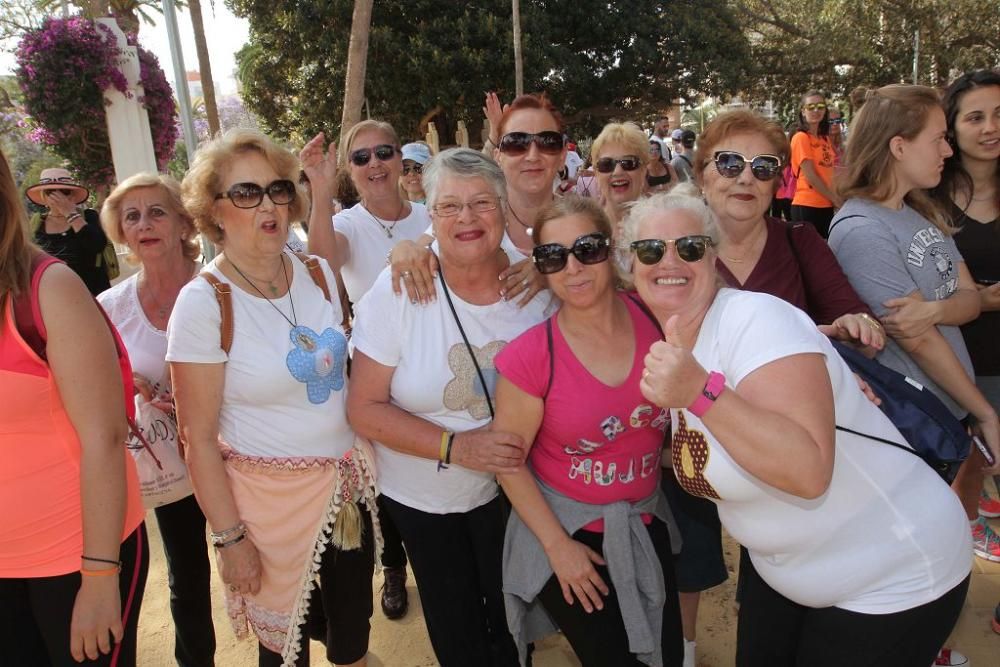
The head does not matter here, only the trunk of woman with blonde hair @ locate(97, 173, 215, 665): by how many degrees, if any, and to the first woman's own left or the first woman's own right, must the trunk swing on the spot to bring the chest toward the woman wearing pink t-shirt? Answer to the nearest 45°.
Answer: approximately 45° to the first woman's own left

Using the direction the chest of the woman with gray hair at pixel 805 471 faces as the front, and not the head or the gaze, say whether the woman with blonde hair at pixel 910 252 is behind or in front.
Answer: behind

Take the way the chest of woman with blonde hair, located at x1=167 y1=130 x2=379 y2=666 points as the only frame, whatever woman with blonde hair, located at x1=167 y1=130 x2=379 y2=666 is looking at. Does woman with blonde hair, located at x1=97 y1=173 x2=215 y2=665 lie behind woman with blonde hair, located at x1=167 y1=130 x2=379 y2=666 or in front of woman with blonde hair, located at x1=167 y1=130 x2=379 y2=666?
behind

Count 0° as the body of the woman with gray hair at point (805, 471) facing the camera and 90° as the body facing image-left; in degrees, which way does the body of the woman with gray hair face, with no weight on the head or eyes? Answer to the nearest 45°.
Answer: approximately 45°
